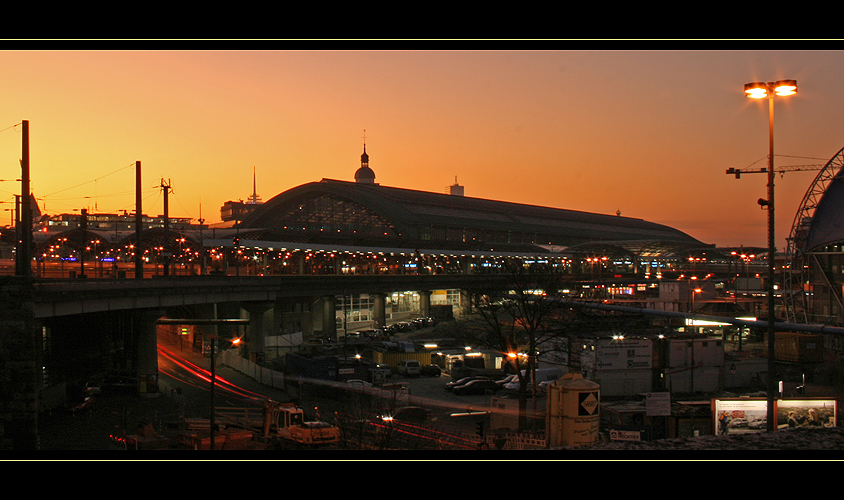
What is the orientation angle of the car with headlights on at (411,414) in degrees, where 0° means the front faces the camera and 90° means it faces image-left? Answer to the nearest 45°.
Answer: approximately 90°

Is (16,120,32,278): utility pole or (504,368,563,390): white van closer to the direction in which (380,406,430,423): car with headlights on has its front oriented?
the utility pole

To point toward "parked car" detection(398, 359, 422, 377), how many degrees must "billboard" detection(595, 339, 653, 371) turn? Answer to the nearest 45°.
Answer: approximately 135° to its right

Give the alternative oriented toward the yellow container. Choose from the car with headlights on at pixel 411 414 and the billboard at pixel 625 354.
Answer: the billboard

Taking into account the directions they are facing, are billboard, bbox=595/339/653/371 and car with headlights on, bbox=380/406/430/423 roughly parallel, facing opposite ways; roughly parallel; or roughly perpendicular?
roughly perpendicular

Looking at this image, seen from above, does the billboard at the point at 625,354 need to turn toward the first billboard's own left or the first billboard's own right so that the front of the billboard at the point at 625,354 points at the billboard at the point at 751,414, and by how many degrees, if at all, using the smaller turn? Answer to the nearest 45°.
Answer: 0° — it already faces it

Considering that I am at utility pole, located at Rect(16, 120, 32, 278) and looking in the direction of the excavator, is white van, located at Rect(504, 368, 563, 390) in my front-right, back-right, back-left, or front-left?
front-left

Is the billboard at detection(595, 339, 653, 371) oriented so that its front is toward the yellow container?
yes

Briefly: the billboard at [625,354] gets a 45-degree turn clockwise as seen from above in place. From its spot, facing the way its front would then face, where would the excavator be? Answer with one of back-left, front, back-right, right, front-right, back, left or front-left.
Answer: front

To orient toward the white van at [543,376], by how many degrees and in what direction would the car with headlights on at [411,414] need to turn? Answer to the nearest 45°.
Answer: approximately 135° to its right

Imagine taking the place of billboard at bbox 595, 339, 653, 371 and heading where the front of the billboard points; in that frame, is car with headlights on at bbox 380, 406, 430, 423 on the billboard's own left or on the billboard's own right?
on the billboard's own right

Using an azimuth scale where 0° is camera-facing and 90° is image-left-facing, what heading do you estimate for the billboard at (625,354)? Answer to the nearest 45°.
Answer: approximately 0°

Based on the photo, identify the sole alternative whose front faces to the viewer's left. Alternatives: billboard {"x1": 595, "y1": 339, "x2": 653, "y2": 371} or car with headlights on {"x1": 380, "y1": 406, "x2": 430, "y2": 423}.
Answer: the car with headlights on

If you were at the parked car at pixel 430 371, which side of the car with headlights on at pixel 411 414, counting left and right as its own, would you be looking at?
right

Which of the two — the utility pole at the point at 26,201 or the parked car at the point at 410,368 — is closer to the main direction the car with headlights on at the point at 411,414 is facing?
the utility pole

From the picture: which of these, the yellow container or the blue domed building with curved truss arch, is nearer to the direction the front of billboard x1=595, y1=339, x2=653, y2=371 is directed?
the yellow container

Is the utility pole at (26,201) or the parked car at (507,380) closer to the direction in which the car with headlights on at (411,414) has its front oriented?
the utility pole
